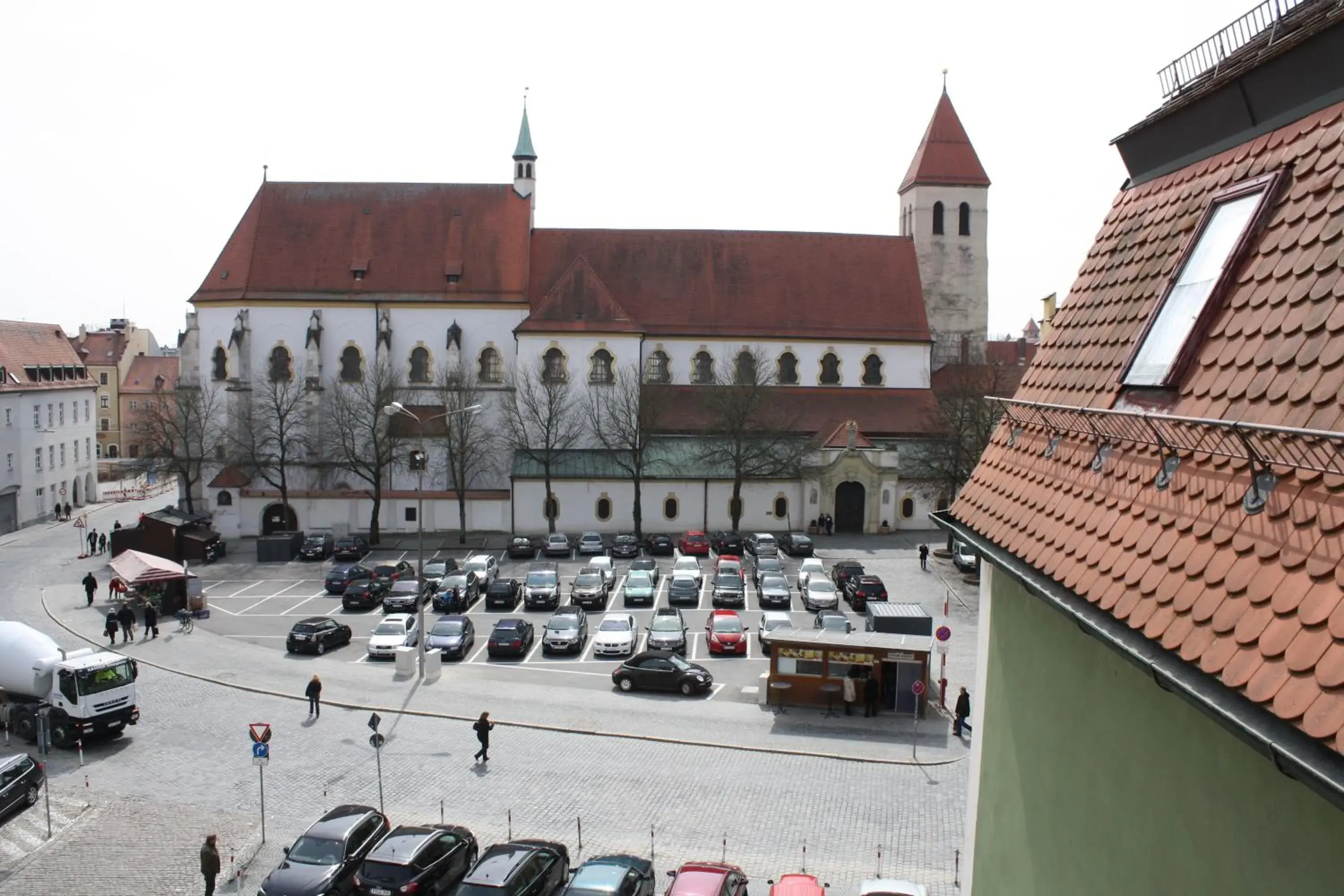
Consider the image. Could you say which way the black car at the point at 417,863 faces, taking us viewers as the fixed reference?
facing away from the viewer and to the right of the viewer

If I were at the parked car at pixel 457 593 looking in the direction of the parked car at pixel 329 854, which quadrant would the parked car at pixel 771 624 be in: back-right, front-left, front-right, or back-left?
front-left

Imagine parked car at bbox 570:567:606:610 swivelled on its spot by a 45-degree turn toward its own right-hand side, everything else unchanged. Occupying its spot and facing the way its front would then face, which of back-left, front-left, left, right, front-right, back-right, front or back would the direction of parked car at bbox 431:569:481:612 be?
front-right

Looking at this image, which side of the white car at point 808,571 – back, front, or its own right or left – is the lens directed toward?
front

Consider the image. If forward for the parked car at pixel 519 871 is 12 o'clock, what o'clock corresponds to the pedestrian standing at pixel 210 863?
The pedestrian standing is roughly at 8 o'clock from the parked car.

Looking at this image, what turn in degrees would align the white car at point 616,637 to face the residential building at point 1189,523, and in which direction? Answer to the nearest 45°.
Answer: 0° — it already faces it

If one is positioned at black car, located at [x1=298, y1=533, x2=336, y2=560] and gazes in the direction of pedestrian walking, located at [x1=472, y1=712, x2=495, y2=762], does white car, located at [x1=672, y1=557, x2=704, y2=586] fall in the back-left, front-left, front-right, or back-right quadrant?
front-left

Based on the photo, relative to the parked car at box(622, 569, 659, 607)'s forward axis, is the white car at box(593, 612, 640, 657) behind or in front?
in front

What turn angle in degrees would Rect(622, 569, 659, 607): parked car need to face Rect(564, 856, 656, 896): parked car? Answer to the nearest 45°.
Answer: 0° — it already faces it

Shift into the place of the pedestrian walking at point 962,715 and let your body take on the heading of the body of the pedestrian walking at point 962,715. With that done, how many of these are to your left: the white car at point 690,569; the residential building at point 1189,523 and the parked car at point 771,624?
1

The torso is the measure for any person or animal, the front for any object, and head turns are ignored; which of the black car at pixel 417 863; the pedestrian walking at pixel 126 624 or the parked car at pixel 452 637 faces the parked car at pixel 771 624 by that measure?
the black car

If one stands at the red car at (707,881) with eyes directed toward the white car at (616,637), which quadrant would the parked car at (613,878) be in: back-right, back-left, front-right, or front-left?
front-left

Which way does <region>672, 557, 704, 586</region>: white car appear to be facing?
toward the camera
